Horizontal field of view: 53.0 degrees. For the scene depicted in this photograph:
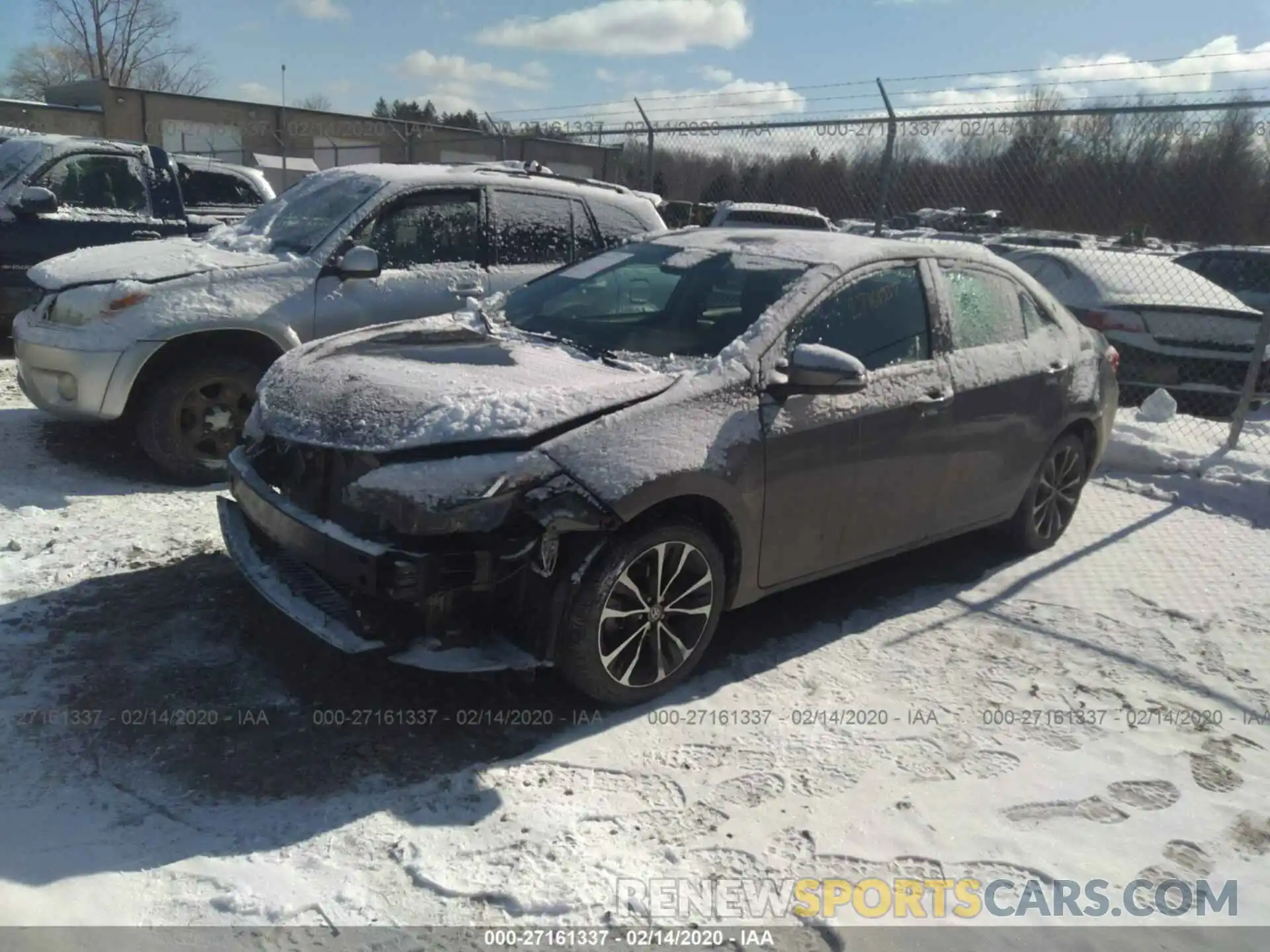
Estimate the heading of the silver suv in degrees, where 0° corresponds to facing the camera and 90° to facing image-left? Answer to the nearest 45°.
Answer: approximately 45°

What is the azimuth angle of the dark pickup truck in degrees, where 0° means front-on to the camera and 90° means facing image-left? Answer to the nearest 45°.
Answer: approximately 45°

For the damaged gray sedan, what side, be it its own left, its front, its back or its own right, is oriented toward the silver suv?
right

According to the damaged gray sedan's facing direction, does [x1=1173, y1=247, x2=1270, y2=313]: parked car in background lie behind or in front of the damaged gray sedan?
behind

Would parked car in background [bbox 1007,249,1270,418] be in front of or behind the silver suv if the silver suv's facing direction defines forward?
behind

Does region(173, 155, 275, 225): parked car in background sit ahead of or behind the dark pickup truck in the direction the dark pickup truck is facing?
behind

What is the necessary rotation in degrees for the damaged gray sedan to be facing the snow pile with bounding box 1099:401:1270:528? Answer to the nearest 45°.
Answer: approximately 180°

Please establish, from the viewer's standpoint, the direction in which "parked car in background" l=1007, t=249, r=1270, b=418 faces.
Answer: facing away from the viewer and to the left of the viewer
